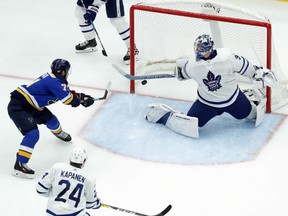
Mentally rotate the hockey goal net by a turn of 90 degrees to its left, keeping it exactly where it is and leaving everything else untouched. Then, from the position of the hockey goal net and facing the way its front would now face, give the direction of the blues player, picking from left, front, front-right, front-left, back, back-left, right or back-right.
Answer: back-right

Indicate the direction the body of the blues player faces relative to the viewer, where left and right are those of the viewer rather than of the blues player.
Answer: facing to the right of the viewer

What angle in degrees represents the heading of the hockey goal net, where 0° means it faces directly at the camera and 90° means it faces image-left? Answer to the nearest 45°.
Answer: approximately 0°

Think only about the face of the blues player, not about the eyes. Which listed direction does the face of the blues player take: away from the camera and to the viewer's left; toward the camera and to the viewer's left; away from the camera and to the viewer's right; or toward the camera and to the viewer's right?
away from the camera and to the viewer's right
